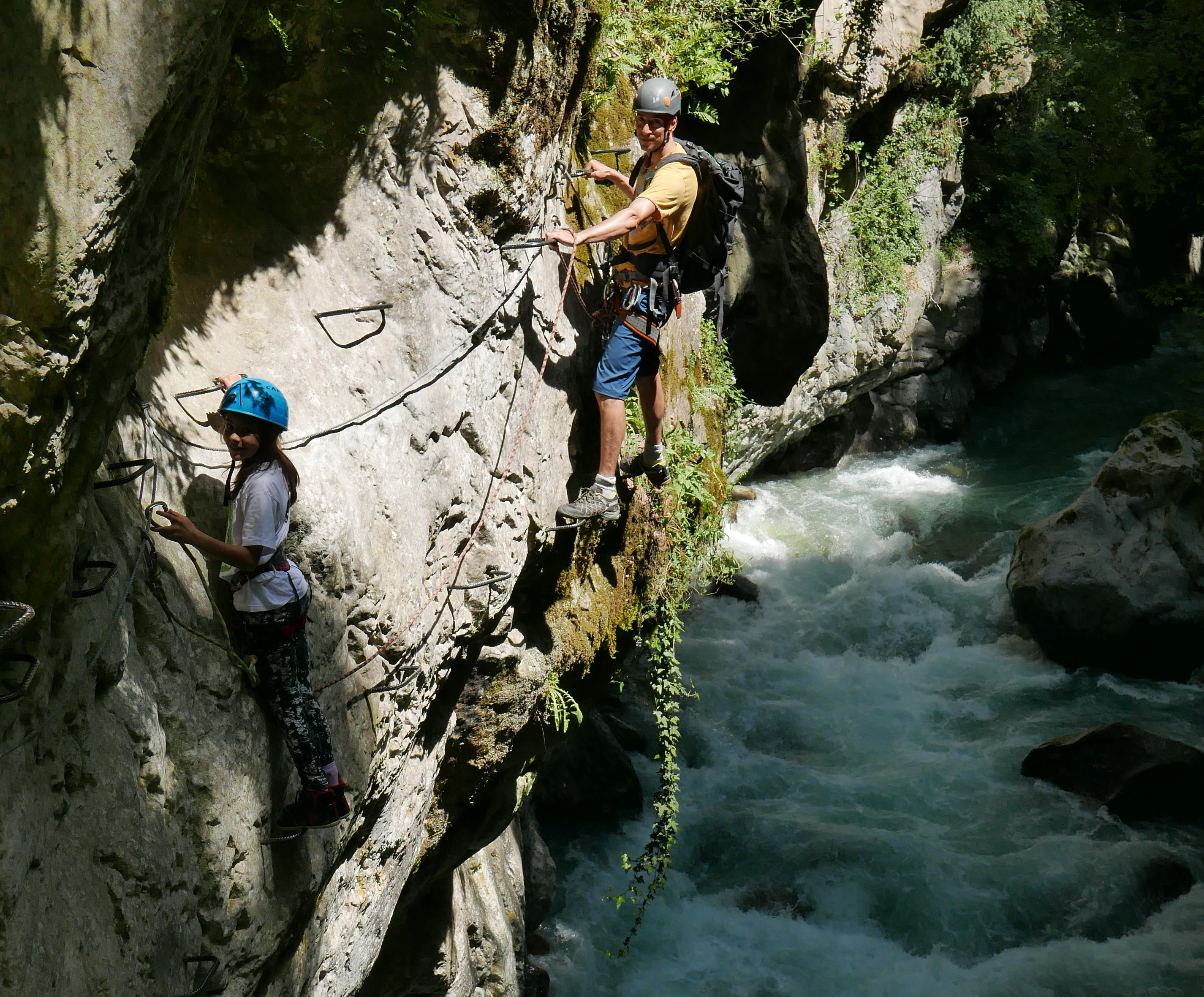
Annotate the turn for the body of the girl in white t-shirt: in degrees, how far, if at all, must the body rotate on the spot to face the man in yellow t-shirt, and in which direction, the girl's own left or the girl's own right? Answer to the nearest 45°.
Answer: approximately 135° to the girl's own right

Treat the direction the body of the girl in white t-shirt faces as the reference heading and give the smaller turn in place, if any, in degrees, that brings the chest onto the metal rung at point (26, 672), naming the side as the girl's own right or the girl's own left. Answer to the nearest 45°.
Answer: approximately 45° to the girl's own left

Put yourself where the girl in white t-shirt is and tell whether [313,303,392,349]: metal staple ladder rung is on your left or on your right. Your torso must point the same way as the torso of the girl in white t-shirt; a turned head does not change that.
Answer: on your right

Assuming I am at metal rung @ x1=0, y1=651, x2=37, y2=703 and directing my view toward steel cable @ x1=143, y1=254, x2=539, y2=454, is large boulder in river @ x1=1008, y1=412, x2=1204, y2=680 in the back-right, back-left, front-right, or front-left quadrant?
front-right

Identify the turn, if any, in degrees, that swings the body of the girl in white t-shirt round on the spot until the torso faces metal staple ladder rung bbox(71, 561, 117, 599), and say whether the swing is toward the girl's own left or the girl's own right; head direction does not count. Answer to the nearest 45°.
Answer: approximately 45° to the girl's own left

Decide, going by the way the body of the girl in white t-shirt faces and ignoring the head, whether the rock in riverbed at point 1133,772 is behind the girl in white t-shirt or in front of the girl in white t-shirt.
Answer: behind

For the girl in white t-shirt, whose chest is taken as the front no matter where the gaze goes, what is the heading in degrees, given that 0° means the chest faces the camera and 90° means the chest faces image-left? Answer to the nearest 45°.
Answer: approximately 90°
